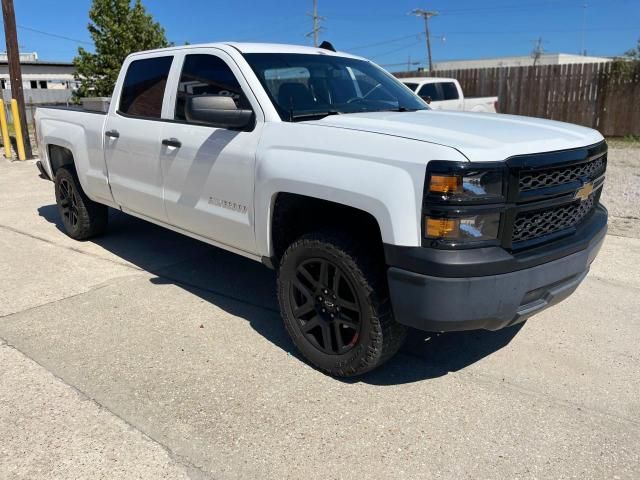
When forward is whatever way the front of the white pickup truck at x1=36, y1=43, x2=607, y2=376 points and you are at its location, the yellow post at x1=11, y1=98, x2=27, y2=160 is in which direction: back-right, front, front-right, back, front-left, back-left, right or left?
back

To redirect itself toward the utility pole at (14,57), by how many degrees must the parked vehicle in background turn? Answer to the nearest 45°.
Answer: approximately 45° to its right

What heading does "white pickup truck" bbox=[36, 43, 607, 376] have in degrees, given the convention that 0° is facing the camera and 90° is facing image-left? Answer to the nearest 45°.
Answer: approximately 315°

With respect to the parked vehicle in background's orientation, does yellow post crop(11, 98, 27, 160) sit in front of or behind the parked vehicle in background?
in front

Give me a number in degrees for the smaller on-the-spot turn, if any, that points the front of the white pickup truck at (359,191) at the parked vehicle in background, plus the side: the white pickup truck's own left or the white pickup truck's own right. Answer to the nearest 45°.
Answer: approximately 135° to the white pickup truck's own left

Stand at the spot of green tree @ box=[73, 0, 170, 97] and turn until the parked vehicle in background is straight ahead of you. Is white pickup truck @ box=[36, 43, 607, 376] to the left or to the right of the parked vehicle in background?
right

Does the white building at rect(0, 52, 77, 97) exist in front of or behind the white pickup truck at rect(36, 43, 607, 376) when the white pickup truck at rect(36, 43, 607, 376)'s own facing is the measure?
behind

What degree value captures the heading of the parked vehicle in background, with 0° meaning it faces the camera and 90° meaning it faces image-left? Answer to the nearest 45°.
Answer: approximately 45°
